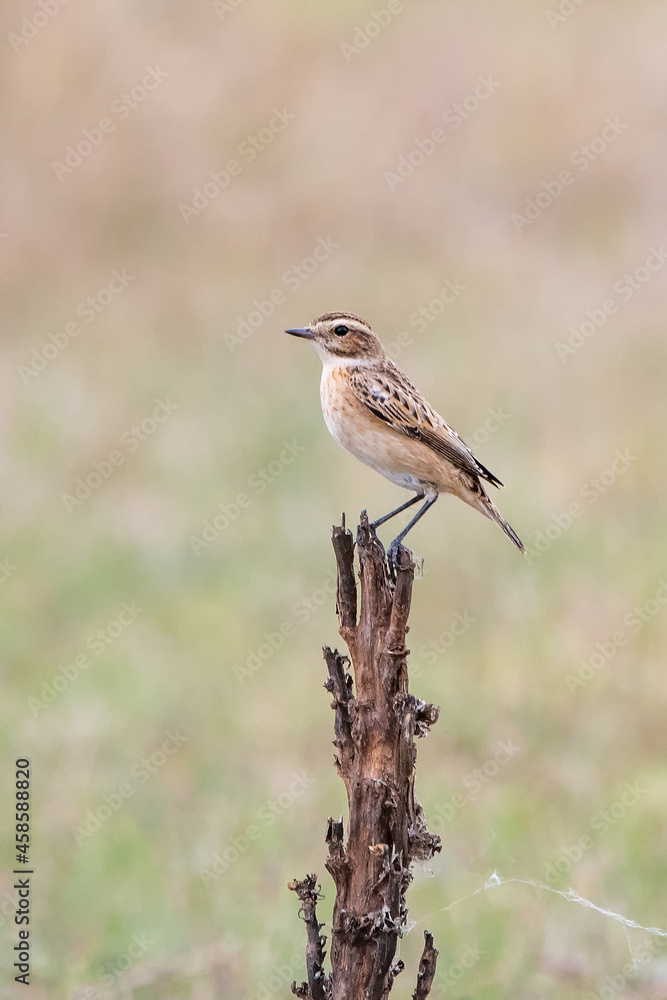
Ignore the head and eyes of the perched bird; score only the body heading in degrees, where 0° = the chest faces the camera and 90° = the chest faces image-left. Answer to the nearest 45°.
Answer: approximately 90°
